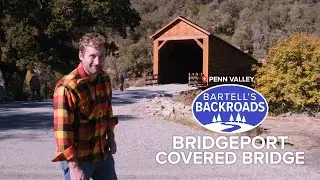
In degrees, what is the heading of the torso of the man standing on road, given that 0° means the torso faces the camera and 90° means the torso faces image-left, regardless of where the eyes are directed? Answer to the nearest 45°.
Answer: approximately 315°

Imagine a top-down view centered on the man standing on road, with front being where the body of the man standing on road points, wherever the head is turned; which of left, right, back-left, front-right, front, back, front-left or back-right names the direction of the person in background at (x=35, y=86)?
back-left

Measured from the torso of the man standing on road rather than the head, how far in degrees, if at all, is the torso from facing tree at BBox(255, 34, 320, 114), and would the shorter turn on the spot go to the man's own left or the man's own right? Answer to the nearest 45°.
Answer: approximately 90° to the man's own left
